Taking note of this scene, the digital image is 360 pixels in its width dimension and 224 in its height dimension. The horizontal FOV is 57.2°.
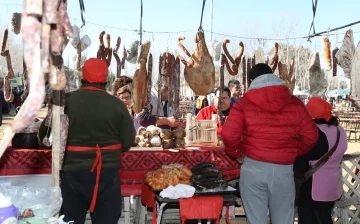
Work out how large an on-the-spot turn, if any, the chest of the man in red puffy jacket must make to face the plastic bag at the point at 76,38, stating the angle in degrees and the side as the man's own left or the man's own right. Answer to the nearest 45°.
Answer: approximately 45° to the man's own left

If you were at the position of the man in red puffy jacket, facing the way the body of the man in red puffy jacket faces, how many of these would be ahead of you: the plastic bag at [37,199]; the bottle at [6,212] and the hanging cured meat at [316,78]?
1

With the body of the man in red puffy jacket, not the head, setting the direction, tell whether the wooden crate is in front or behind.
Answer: in front

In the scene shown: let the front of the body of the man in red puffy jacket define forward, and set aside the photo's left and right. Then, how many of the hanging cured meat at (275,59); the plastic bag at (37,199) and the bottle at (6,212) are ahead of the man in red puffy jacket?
1

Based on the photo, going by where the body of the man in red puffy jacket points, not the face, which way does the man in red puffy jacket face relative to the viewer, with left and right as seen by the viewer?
facing away from the viewer

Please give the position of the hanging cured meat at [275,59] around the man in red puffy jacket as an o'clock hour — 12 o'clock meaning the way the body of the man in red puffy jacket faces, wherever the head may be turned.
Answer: The hanging cured meat is roughly at 12 o'clock from the man in red puffy jacket.

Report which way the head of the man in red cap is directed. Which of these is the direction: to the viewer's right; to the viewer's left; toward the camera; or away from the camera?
away from the camera

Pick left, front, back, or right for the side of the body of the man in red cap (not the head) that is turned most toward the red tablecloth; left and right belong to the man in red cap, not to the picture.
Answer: front

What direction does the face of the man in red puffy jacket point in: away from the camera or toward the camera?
away from the camera

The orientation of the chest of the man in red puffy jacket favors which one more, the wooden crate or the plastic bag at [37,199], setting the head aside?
the wooden crate

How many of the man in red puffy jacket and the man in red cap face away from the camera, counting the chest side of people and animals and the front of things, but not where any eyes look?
2

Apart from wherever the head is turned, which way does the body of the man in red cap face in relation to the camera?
away from the camera

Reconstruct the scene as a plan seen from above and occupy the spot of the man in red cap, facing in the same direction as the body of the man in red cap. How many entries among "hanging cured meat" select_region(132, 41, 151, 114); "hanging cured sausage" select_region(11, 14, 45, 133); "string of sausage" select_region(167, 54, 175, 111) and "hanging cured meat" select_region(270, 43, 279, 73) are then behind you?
1

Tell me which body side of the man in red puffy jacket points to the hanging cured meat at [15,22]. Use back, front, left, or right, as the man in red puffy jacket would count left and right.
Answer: left

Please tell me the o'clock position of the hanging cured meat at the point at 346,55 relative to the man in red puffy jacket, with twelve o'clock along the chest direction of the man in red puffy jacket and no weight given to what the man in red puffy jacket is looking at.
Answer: The hanging cured meat is roughly at 1 o'clock from the man in red puffy jacket.

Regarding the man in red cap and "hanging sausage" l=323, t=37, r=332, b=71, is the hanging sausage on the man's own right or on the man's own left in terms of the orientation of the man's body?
on the man's own right
